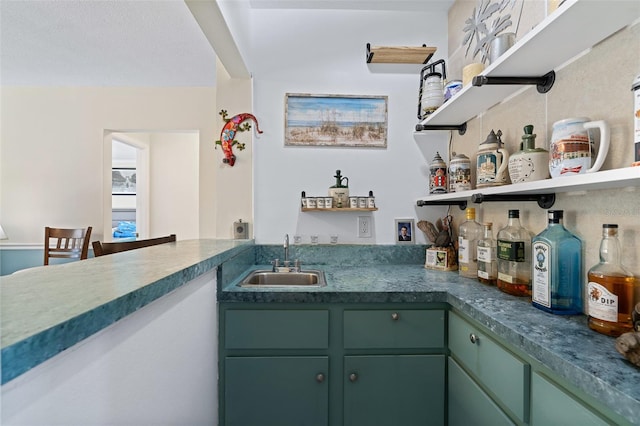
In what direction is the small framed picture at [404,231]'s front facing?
toward the camera

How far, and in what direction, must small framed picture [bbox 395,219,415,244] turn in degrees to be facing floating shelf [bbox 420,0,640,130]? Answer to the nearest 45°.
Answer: approximately 45° to its left

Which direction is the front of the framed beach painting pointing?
toward the camera

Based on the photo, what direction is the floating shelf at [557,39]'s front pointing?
to the viewer's left

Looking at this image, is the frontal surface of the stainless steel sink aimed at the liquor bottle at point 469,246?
no

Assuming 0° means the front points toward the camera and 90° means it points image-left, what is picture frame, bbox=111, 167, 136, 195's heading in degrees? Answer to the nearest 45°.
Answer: approximately 0°

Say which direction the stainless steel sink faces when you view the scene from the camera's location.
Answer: facing the viewer

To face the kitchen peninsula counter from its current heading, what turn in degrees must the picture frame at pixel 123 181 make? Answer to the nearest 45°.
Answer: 0° — it already faces it

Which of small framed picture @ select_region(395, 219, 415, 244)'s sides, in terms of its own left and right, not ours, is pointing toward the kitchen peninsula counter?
front

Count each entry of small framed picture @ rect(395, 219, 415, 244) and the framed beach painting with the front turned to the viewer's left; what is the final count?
0

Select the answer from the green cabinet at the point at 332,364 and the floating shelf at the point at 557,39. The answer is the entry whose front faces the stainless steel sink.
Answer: the floating shelf

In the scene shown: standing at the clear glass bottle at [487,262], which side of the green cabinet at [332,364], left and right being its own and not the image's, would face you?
left

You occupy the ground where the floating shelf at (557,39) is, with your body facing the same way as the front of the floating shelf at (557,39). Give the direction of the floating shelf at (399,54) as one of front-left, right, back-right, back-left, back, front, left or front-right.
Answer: front-right

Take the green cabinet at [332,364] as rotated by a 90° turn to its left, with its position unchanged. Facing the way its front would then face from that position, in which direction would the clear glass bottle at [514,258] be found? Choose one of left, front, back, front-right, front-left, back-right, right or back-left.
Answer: front
